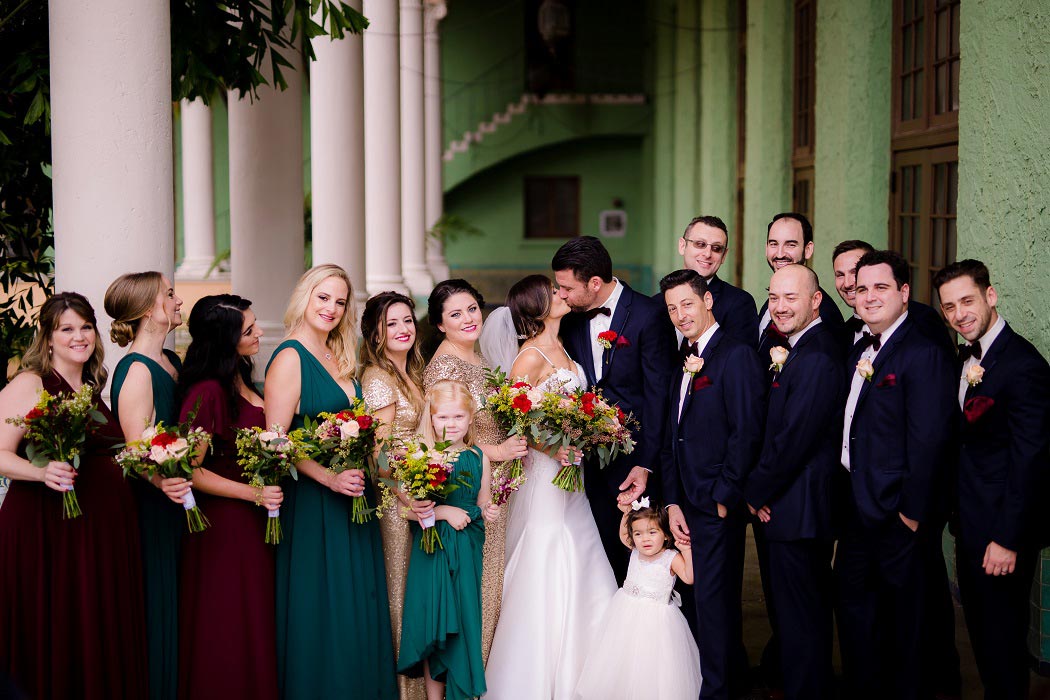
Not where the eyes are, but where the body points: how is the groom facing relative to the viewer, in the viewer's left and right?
facing the viewer and to the left of the viewer

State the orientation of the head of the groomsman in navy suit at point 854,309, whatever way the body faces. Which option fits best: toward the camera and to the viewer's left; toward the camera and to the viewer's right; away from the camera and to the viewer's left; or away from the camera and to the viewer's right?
toward the camera and to the viewer's left

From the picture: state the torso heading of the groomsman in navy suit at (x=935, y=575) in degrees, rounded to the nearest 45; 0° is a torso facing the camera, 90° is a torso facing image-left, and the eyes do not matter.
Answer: approximately 45°

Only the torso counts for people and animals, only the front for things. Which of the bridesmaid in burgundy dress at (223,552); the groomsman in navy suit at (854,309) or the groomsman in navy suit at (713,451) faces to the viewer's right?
the bridesmaid in burgundy dress

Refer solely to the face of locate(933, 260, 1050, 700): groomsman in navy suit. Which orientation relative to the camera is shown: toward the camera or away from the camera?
toward the camera

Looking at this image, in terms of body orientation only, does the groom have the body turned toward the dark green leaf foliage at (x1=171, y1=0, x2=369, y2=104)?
no

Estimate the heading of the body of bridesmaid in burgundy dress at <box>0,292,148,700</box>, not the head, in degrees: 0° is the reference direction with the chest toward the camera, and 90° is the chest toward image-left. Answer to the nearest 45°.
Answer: approximately 315°

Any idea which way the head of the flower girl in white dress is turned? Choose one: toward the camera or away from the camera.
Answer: toward the camera

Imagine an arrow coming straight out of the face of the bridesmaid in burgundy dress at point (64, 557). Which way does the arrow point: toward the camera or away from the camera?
toward the camera

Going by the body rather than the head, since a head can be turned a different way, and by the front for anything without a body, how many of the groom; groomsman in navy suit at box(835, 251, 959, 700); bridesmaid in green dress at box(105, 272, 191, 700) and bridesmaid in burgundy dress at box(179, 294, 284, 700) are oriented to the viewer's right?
2

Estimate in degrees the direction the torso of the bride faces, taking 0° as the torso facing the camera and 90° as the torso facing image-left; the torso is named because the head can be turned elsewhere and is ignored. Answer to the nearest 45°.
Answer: approximately 315°

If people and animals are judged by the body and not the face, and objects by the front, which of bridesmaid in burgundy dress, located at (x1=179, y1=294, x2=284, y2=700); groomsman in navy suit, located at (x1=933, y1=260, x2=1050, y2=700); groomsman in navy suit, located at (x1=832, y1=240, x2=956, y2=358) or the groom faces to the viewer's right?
the bridesmaid in burgundy dress

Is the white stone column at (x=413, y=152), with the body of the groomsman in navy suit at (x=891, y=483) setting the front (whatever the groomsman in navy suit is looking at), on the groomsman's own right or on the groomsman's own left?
on the groomsman's own right

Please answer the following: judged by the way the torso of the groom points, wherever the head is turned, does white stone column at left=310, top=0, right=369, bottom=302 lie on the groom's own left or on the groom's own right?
on the groom's own right
